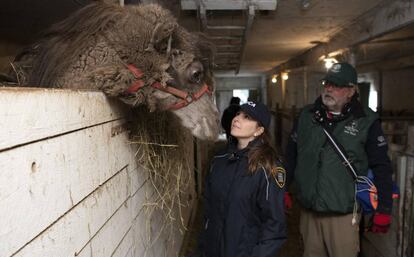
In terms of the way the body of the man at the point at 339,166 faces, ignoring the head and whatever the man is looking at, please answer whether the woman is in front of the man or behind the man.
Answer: in front

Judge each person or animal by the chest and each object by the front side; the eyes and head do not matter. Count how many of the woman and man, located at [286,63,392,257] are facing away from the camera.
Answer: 0

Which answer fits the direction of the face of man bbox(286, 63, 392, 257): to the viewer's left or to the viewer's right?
to the viewer's left

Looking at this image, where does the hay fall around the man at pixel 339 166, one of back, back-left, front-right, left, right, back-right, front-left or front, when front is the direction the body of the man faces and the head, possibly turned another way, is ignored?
front

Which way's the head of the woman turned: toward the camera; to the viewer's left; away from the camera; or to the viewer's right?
to the viewer's left

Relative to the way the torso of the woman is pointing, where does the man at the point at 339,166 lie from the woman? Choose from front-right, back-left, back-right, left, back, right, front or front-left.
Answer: back

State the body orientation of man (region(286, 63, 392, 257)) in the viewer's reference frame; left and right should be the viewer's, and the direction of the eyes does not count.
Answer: facing the viewer and to the left of the viewer

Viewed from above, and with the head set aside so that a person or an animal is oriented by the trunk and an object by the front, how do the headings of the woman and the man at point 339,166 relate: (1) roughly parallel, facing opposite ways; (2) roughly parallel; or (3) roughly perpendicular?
roughly parallel

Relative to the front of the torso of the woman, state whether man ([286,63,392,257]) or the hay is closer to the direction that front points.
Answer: the hay
